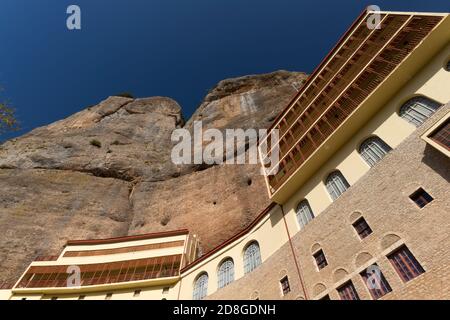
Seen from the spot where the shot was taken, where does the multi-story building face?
facing the viewer and to the left of the viewer
